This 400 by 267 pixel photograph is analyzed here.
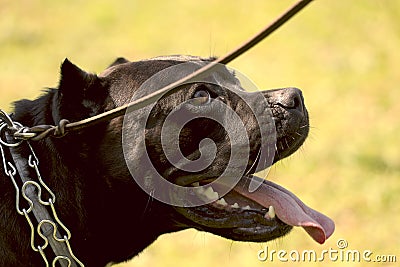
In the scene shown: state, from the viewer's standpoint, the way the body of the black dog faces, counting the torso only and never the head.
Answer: to the viewer's right
